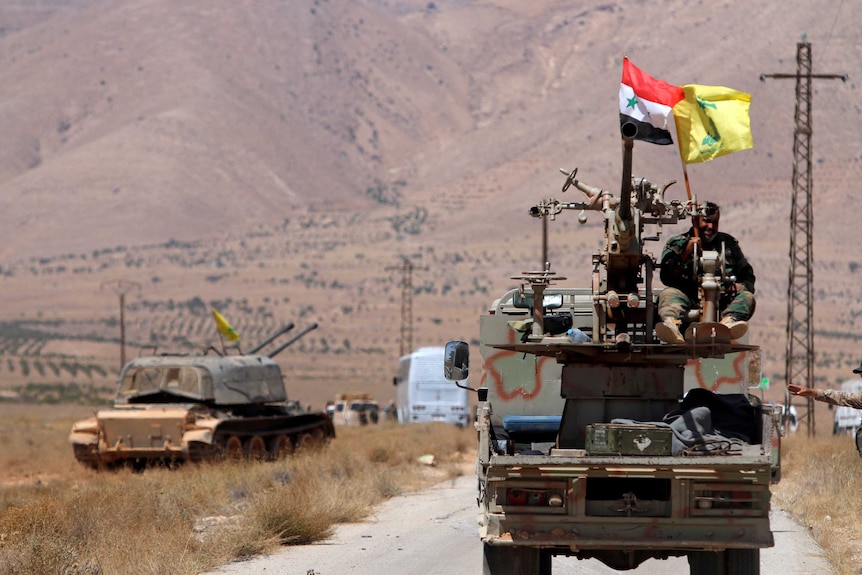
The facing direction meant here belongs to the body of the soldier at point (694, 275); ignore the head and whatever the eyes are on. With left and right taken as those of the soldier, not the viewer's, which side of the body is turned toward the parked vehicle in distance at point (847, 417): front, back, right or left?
back

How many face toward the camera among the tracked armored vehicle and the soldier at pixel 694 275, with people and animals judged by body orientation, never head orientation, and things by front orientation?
1

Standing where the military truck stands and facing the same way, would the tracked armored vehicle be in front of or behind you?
in front

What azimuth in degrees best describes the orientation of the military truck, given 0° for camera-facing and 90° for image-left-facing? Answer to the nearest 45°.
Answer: approximately 180°

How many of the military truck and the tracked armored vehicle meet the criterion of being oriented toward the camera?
0

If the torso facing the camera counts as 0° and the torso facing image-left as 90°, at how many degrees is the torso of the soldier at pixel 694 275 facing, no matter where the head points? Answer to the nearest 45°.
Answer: approximately 0°

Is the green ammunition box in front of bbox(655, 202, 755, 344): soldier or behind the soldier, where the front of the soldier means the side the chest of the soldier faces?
in front
